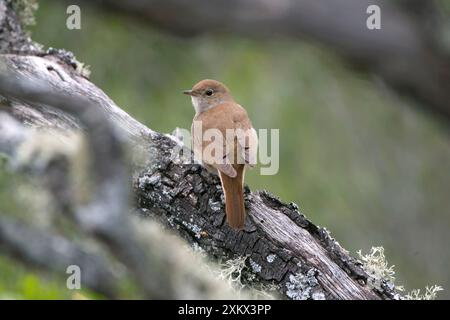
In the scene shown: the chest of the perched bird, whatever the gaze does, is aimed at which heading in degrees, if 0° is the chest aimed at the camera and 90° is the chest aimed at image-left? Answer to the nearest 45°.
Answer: approximately 135°
